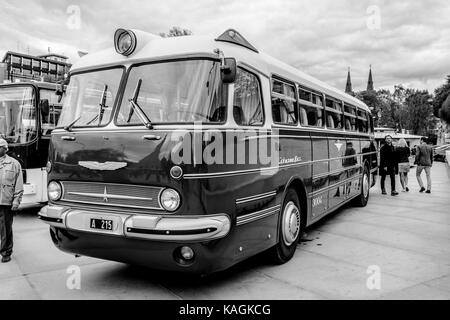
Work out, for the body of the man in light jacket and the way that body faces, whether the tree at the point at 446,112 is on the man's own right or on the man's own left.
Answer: on the man's own left

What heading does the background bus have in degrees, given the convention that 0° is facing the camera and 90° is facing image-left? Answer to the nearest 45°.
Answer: approximately 45°

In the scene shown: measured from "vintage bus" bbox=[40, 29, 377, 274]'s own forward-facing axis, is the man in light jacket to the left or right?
on its right

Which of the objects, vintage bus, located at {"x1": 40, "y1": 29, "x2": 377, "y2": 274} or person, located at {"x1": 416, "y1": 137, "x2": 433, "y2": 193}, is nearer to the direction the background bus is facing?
the vintage bus

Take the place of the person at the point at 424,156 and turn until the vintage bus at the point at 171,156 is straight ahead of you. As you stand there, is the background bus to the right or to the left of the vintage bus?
right

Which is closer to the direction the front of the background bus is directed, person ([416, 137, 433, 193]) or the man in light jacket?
the man in light jacket

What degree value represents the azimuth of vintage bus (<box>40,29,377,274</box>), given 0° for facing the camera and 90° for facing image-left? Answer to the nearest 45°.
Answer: approximately 45°

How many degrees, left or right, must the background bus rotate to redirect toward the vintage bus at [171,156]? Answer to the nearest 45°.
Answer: approximately 45° to its left

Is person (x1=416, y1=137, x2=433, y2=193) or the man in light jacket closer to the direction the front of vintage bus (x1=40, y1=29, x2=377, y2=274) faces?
the man in light jacket
